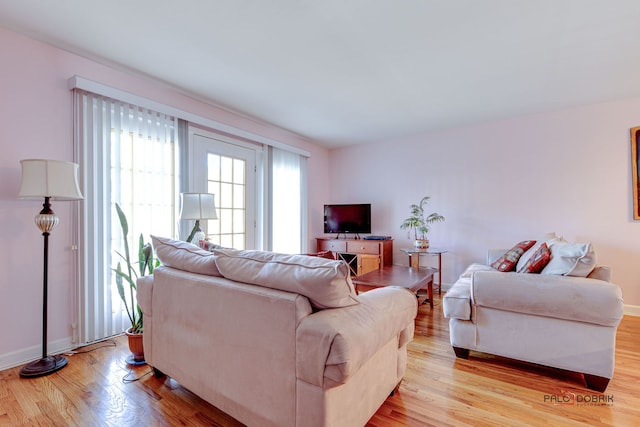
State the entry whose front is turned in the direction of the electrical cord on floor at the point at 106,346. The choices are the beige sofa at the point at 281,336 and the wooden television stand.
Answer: the wooden television stand

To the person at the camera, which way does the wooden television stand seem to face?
facing the viewer and to the left of the viewer

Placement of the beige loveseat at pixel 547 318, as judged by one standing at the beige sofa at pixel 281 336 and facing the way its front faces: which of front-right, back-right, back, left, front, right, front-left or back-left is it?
front-right

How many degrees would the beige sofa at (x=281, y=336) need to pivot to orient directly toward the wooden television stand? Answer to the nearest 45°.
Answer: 0° — it already faces it

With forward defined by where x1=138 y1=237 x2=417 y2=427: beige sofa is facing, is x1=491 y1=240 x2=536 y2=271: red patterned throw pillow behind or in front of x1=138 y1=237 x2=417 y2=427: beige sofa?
in front

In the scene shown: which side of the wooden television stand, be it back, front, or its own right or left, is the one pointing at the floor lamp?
front

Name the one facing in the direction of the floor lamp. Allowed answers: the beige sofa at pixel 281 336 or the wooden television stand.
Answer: the wooden television stand

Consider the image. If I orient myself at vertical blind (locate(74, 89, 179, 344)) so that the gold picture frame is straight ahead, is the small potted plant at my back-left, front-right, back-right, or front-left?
front-left

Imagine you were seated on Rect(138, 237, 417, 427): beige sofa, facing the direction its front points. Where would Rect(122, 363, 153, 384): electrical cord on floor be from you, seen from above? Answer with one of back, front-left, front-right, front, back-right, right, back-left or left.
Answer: left

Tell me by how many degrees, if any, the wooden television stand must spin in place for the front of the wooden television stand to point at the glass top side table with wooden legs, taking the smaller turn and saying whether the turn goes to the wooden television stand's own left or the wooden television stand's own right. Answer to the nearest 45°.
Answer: approximately 90° to the wooden television stand's own left

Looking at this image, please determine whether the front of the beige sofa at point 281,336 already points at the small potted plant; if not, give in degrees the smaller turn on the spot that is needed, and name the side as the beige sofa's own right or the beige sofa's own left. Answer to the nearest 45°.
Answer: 0° — it already faces it

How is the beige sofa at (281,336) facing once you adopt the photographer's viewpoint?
facing away from the viewer and to the right of the viewer

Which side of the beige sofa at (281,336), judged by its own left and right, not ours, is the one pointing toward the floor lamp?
left

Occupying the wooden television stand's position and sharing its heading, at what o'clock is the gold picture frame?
The gold picture frame is roughly at 8 o'clock from the wooden television stand.

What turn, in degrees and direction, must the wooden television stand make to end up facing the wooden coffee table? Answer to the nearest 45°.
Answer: approximately 45° to its left

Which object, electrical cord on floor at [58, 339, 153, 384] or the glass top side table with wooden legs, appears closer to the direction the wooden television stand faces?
the electrical cord on floor

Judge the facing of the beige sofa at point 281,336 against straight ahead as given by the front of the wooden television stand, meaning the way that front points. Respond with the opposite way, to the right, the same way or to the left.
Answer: the opposite way
